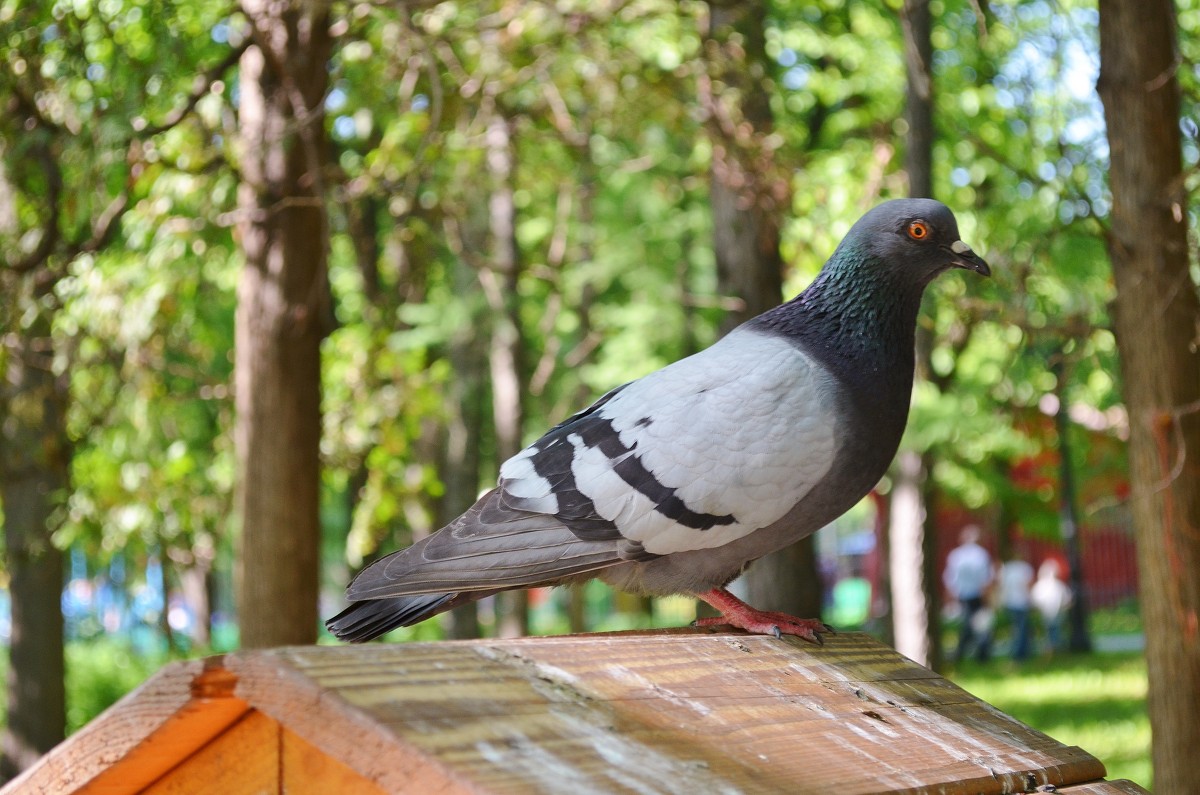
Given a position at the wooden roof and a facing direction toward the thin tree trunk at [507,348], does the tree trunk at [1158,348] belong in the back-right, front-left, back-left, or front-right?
front-right

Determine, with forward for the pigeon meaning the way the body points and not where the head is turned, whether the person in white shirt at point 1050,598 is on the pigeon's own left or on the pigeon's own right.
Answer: on the pigeon's own left

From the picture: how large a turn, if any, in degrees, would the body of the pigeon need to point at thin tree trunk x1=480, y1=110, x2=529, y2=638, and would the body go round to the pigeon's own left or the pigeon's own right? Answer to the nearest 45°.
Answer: approximately 90° to the pigeon's own left

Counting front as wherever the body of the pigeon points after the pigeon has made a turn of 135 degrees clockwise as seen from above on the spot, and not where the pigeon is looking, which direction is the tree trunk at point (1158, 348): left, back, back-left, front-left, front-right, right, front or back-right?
back

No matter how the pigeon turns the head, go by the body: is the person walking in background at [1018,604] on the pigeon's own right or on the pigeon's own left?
on the pigeon's own left

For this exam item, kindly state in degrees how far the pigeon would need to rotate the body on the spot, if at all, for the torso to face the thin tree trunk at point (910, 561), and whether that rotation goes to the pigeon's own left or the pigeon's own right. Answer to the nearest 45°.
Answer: approximately 90° to the pigeon's own left

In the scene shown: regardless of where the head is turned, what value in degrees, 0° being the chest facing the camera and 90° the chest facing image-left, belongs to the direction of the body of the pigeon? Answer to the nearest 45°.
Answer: approximately 270°

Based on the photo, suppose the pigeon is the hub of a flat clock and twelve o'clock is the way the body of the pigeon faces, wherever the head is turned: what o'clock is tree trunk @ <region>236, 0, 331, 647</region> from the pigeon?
The tree trunk is roughly at 8 o'clock from the pigeon.

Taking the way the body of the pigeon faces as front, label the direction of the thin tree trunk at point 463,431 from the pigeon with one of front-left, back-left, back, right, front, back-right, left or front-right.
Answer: left

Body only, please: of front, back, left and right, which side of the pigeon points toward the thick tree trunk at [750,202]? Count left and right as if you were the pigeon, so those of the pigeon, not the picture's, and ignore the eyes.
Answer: left

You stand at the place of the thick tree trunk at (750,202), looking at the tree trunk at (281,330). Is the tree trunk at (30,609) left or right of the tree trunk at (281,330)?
right

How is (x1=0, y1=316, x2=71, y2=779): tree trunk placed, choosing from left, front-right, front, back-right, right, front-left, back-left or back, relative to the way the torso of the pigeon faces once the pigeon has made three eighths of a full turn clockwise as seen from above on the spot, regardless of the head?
right
